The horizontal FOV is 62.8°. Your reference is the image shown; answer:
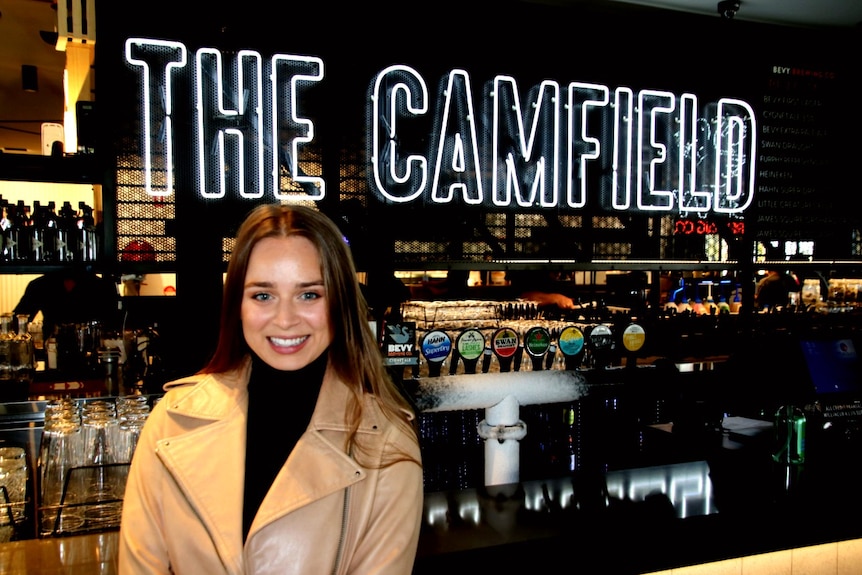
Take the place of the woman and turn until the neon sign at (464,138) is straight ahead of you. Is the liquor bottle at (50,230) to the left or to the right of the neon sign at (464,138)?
left

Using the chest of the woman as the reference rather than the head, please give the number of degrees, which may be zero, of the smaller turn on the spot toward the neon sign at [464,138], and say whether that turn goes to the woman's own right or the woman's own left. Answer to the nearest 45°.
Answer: approximately 135° to the woman's own left

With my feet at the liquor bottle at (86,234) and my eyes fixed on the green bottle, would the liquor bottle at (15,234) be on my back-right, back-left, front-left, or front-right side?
back-right

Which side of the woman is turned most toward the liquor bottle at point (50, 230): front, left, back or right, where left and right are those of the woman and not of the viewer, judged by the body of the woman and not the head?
back

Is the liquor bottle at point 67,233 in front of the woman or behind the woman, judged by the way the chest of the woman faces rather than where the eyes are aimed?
behind

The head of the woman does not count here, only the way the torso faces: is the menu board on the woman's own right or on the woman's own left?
on the woman's own left

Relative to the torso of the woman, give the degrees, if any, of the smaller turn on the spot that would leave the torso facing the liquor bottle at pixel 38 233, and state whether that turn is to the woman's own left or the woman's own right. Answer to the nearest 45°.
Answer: approximately 135° to the woman's own right

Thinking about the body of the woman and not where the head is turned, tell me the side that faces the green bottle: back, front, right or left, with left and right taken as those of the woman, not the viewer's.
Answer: left

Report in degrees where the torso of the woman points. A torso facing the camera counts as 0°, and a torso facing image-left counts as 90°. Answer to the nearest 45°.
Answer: approximately 0°

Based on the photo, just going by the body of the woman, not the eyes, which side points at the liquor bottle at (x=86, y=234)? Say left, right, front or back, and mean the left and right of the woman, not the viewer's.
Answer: back
